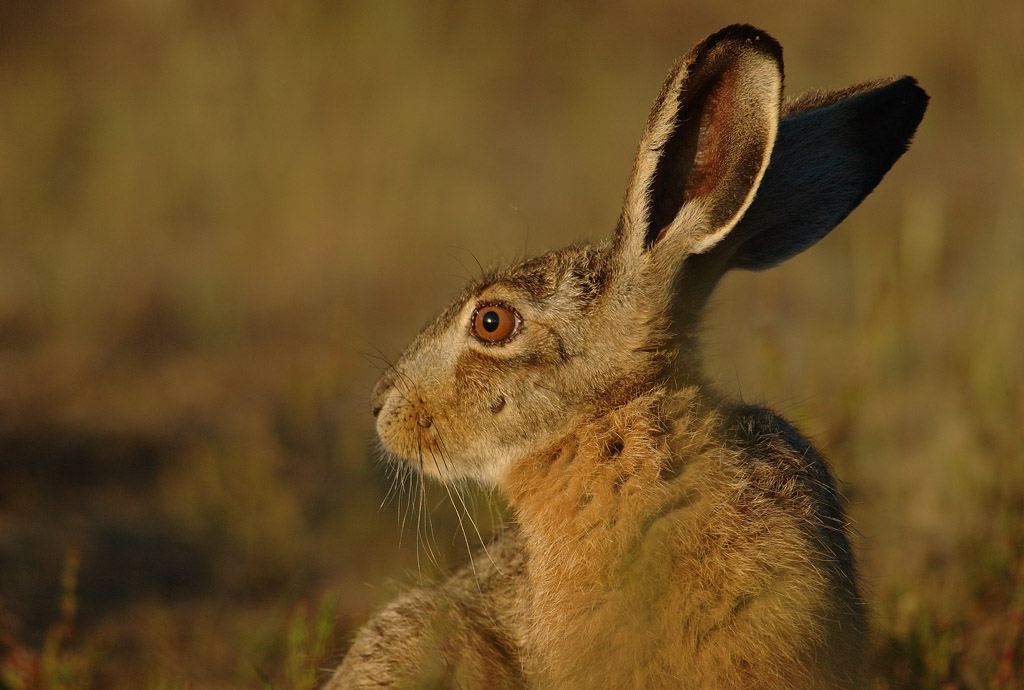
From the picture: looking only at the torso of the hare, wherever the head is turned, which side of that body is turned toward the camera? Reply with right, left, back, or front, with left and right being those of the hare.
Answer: left
